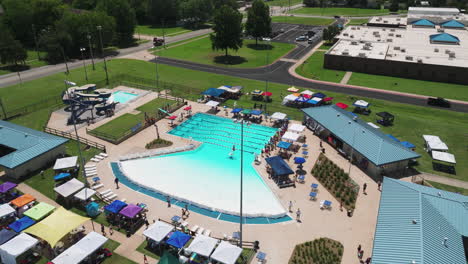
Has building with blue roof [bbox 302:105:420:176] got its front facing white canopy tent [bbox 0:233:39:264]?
yes

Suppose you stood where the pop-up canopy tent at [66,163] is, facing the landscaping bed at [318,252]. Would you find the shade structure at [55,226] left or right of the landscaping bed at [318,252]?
right

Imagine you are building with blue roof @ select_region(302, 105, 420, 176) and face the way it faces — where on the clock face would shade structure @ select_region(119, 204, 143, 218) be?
The shade structure is roughly at 12 o'clock from the building with blue roof.

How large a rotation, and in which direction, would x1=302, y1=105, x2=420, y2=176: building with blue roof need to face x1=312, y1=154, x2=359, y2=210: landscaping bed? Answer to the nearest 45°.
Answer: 0° — it already faces it

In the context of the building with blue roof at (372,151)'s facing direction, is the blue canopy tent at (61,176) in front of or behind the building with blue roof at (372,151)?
in front

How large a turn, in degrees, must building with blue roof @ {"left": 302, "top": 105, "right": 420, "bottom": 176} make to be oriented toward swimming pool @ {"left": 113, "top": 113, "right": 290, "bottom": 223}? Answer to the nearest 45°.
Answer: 0° — it already faces it

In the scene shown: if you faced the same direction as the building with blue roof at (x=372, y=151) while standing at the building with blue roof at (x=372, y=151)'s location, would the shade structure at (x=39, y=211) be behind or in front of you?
in front

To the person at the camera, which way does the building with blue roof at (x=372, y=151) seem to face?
facing the viewer and to the left of the viewer

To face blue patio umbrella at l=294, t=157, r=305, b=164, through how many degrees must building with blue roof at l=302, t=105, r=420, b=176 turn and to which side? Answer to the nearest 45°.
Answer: approximately 45° to its right

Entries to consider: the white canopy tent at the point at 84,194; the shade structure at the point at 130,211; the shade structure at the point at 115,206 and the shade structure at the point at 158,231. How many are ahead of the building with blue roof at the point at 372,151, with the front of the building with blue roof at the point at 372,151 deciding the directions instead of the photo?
4

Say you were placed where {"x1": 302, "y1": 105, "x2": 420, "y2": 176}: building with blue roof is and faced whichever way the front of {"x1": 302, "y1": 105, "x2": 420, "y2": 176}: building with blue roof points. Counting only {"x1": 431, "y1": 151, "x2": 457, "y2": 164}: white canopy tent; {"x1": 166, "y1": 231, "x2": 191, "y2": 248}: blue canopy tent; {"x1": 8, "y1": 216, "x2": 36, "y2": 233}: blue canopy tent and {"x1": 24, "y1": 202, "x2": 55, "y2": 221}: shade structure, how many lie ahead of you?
3

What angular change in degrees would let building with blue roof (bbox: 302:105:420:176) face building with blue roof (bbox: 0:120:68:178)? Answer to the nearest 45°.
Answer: approximately 45° to its right

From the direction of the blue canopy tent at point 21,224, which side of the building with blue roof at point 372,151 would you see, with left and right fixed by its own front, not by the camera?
front

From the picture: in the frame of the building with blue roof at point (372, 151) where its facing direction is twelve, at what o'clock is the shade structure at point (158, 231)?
The shade structure is roughly at 12 o'clock from the building with blue roof.

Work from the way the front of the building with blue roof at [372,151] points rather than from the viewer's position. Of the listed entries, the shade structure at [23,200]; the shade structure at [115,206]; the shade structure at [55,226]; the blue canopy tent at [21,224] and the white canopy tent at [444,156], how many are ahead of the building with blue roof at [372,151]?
4

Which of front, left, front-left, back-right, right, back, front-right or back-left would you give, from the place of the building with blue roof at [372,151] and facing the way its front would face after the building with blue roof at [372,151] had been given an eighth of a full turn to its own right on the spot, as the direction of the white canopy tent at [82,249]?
front-left

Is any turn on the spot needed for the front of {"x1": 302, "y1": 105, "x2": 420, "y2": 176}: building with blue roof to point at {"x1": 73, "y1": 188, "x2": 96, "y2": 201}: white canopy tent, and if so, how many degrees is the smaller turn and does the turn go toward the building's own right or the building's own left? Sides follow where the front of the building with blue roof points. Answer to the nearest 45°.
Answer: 0° — it already faces it
